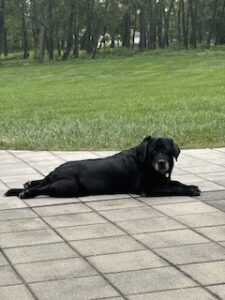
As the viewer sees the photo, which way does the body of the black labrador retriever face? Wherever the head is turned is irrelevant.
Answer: to the viewer's right
